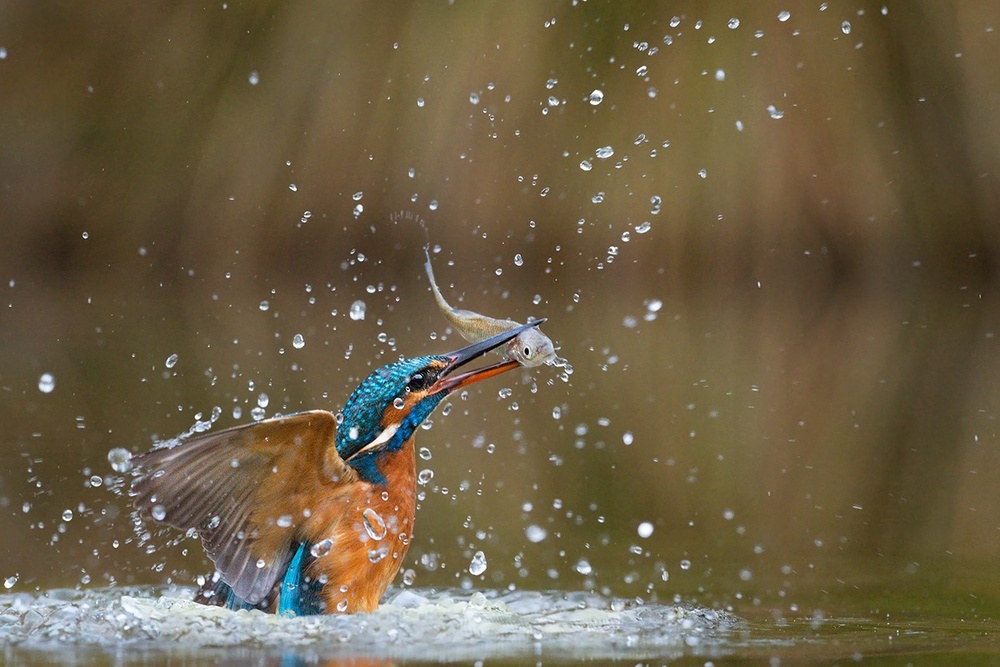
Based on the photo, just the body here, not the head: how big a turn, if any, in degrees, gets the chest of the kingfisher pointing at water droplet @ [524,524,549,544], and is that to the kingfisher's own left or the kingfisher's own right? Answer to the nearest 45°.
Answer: approximately 45° to the kingfisher's own left

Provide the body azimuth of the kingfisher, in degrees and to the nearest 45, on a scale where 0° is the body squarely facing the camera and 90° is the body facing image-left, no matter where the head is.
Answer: approximately 270°
